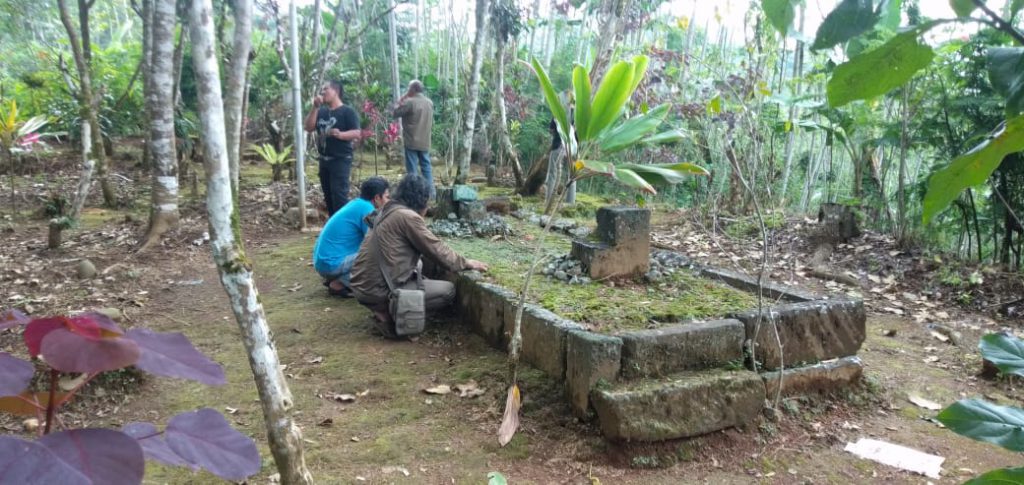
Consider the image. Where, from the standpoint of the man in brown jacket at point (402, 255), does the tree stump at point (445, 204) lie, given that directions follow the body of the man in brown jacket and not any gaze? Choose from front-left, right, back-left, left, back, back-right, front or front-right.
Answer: front-left

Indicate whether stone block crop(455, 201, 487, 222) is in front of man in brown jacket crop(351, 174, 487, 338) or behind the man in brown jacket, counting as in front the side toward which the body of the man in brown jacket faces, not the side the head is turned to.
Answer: in front

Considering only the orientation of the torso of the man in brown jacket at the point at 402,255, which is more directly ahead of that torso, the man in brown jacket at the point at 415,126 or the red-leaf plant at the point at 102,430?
the man in brown jacket

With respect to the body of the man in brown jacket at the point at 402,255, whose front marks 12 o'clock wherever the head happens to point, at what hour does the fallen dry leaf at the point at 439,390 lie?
The fallen dry leaf is roughly at 4 o'clock from the man in brown jacket.

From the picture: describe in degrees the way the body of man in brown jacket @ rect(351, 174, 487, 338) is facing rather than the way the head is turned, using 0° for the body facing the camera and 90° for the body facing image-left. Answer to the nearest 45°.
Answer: approximately 225°

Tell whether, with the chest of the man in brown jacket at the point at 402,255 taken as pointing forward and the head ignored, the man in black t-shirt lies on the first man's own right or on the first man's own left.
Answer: on the first man's own left

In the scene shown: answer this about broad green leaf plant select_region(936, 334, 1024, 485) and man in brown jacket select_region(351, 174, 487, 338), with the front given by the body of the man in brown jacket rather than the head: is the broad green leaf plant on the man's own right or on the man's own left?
on the man's own right

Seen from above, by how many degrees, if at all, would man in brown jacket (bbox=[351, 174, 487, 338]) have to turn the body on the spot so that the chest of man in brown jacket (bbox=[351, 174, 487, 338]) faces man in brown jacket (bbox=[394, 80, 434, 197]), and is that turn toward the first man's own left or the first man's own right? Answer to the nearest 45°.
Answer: approximately 45° to the first man's own left

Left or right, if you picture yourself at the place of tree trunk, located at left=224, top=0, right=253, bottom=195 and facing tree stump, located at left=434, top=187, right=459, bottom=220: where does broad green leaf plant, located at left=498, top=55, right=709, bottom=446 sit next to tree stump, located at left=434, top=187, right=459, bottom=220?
right

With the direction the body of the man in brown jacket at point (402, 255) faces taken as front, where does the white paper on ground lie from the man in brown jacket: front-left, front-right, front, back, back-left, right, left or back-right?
right

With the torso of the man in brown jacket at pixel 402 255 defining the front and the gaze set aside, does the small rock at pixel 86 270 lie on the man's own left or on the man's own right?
on the man's own left

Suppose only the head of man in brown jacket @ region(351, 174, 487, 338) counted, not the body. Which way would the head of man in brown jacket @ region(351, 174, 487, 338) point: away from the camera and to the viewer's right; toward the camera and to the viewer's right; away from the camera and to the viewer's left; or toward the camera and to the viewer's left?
away from the camera and to the viewer's right

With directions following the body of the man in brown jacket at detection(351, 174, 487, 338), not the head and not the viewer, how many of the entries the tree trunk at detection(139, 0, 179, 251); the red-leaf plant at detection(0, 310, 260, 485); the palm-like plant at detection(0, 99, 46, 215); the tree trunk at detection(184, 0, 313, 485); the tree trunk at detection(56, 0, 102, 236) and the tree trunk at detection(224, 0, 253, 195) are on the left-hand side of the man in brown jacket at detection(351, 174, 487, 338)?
4
